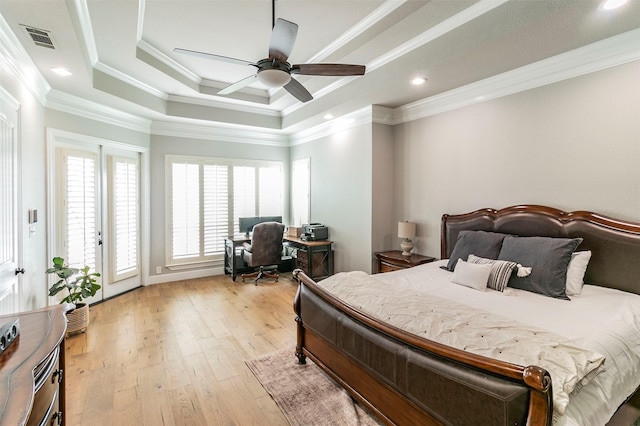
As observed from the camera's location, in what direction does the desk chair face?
facing away from the viewer and to the left of the viewer

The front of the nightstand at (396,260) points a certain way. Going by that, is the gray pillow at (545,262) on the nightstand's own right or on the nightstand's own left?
on the nightstand's own left

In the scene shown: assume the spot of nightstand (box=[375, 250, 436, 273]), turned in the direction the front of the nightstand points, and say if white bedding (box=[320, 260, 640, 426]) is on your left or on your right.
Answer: on your left

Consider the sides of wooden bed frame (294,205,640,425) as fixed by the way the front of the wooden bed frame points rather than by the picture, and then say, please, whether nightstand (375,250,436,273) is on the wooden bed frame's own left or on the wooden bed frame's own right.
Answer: on the wooden bed frame's own right

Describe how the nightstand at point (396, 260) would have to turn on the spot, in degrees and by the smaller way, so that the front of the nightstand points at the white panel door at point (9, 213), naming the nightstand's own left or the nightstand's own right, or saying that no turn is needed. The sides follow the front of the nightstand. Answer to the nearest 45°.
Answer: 0° — it already faces it
